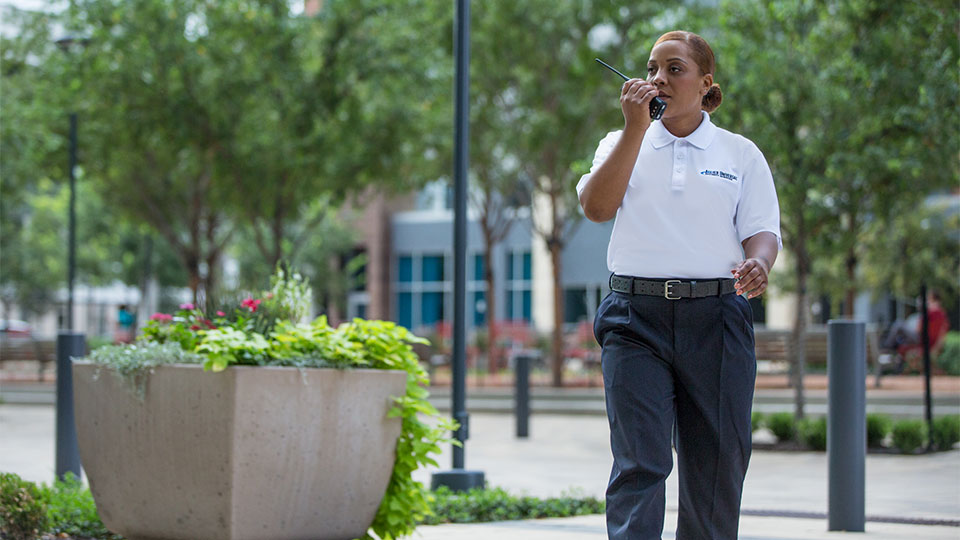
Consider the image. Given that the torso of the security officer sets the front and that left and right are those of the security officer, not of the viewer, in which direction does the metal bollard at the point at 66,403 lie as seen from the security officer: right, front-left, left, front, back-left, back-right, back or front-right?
back-right

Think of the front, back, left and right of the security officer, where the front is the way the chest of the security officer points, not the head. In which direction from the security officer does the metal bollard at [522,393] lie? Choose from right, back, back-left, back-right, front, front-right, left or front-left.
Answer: back

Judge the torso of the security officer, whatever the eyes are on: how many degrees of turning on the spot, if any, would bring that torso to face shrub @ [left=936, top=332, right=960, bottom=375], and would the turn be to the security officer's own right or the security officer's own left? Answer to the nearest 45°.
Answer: approximately 180°

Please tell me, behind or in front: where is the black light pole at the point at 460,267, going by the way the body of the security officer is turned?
behind

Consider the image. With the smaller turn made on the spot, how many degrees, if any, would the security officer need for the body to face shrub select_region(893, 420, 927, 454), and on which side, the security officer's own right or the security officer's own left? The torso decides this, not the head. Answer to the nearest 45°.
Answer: approximately 180°

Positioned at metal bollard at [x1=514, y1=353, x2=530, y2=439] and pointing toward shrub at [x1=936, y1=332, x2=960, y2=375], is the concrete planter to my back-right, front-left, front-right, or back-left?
back-right

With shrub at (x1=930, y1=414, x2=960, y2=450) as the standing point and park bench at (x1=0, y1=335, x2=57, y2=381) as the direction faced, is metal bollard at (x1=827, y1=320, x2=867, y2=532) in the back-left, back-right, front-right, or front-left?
back-left

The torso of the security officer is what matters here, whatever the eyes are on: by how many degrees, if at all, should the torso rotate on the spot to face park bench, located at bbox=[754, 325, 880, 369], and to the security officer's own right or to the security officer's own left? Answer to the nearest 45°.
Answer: approximately 180°

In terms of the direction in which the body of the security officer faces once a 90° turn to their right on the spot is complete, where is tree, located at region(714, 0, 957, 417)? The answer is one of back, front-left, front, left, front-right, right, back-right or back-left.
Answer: right

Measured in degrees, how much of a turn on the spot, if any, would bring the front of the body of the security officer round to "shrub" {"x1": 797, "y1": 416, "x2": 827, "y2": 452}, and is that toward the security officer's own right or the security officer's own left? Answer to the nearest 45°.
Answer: approximately 180°

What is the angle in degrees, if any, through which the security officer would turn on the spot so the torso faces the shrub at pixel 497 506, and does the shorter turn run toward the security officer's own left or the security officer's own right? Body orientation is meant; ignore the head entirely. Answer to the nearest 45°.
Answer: approximately 180°

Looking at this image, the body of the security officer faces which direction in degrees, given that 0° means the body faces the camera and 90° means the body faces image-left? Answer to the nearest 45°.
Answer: approximately 0°

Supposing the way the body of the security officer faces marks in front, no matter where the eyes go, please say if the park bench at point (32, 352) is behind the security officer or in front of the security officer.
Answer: behind

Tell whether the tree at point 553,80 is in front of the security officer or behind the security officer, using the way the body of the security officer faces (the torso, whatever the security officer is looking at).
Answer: behind

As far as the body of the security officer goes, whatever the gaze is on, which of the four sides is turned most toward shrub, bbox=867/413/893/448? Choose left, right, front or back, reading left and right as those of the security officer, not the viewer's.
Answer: back

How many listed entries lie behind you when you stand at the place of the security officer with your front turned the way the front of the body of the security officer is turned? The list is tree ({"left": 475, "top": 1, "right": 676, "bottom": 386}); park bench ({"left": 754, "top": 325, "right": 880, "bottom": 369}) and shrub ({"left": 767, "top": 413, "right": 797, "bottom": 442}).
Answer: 3
